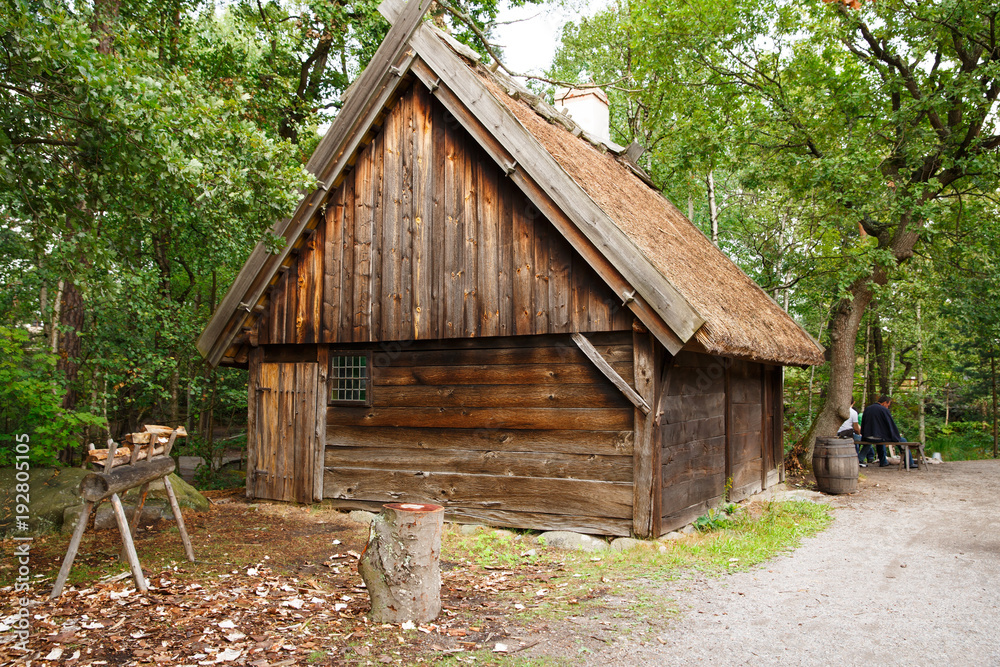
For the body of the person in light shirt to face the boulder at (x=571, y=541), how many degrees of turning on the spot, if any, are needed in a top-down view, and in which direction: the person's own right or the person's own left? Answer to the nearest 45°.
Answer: approximately 90° to the person's own right

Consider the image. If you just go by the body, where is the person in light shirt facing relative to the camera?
to the viewer's right

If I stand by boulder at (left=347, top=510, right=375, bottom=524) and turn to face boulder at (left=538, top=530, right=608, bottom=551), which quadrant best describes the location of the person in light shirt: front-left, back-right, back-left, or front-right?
front-left

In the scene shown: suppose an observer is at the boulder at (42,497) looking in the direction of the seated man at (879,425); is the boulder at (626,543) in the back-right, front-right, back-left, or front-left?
front-right

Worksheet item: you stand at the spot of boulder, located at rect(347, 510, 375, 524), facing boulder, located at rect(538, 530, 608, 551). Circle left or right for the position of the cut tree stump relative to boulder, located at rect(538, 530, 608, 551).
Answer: right

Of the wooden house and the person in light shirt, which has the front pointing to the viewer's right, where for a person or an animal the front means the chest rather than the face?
the person in light shirt

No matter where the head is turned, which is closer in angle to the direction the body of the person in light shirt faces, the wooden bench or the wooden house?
the wooden bench

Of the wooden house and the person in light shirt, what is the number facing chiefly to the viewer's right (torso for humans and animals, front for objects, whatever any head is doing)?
1

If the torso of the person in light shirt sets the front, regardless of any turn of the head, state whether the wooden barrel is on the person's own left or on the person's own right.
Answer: on the person's own right

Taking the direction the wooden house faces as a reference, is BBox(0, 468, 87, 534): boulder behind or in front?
in front

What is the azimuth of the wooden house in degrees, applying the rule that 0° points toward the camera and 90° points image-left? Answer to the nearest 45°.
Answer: approximately 45°

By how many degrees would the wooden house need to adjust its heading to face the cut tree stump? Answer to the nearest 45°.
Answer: approximately 45° to its left

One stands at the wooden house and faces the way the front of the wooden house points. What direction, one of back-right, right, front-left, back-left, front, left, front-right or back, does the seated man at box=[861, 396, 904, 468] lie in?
back
